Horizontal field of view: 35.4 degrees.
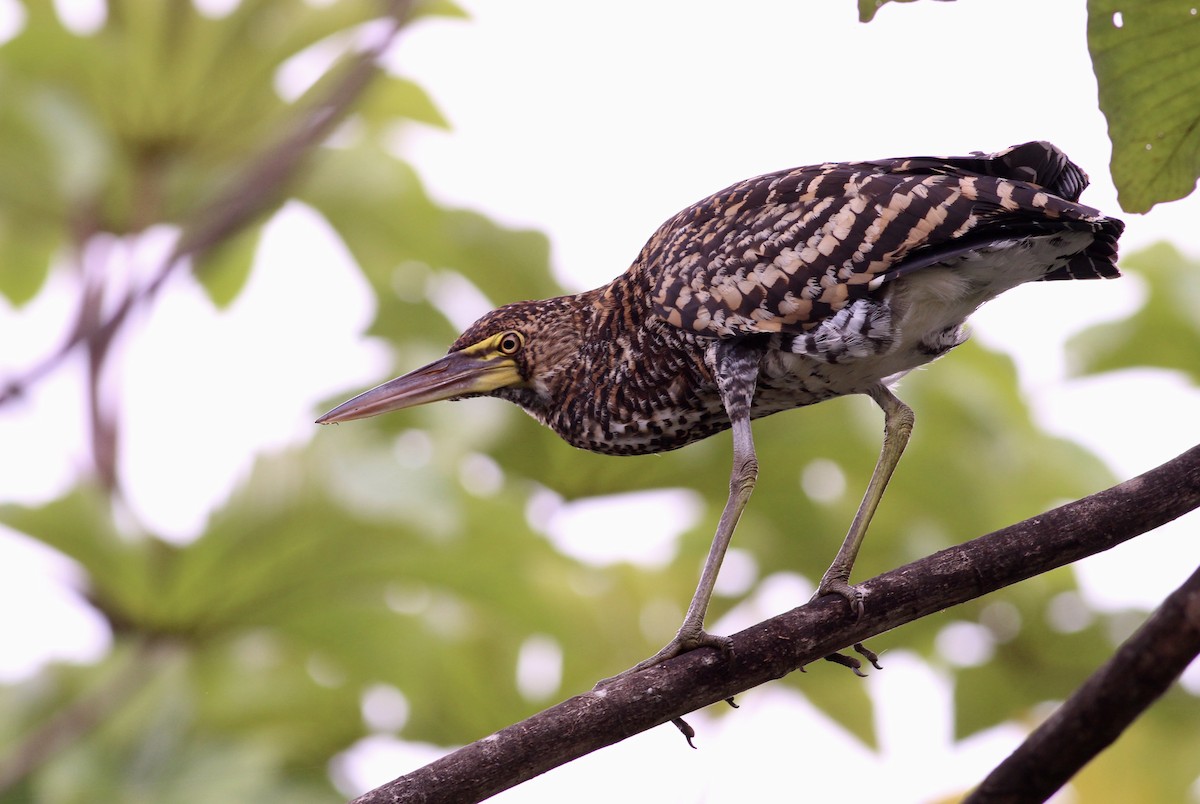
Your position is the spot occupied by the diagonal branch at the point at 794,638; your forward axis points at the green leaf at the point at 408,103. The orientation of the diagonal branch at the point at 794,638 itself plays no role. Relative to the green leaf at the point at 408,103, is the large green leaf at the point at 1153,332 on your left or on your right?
right

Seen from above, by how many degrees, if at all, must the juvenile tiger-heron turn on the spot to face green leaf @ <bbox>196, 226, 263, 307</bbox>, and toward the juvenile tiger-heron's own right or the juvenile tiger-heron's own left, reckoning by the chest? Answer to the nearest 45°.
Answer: approximately 45° to the juvenile tiger-heron's own right

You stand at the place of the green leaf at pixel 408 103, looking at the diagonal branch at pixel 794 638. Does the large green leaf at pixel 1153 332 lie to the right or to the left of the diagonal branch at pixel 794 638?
left

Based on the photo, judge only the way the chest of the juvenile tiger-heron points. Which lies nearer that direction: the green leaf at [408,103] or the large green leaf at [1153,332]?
the green leaf

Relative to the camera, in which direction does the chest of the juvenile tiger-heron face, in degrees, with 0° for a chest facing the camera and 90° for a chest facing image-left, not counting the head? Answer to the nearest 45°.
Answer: approximately 90°

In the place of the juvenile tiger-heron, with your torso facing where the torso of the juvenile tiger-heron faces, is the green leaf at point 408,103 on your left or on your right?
on your right

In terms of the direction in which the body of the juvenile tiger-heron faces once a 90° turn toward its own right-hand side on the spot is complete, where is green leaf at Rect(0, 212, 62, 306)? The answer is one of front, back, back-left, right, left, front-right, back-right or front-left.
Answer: front-left
